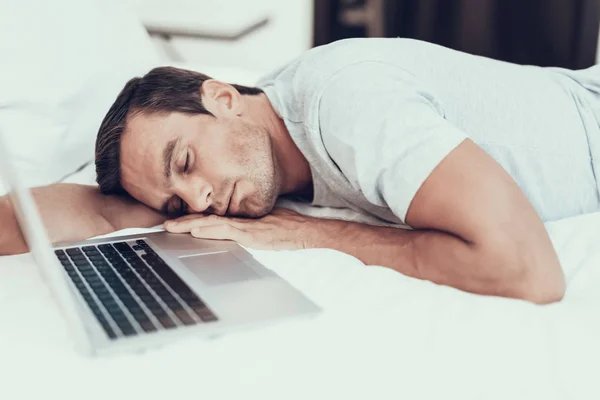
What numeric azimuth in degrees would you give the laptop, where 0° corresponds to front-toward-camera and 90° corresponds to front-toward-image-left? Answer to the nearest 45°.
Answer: approximately 270°

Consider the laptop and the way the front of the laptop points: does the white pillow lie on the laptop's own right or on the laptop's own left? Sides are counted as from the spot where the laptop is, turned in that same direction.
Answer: on the laptop's own left
